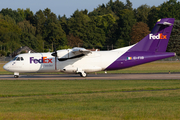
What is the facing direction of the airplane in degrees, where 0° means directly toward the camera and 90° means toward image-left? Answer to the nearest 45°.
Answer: approximately 90°
